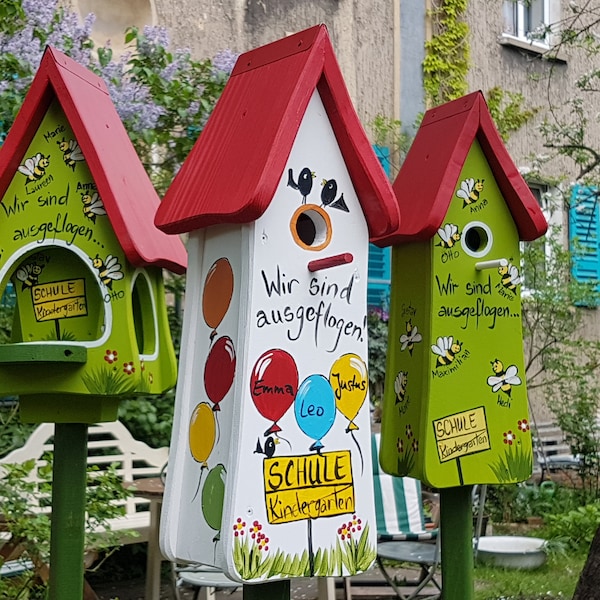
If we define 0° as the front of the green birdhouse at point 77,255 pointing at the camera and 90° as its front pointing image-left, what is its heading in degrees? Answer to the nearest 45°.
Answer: approximately 45°

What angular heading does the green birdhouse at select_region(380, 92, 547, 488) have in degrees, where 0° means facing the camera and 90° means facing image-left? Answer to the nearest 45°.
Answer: approximately 315°

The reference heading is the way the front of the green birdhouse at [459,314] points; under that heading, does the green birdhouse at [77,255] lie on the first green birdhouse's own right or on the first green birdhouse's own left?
on the first green birdhouse's own right

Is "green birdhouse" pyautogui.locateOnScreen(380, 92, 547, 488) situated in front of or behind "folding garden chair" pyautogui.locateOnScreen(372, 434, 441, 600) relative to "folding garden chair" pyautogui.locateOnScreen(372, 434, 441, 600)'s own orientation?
in front

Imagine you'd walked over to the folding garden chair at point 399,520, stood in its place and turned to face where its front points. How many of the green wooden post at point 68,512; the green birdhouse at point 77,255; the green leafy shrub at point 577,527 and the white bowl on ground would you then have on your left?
2

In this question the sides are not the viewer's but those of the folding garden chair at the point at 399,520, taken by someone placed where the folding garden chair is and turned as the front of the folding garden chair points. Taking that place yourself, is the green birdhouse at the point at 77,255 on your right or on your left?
on your right

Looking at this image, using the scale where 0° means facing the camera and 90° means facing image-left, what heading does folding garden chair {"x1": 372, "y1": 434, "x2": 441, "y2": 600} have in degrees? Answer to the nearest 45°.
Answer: approximately 315°

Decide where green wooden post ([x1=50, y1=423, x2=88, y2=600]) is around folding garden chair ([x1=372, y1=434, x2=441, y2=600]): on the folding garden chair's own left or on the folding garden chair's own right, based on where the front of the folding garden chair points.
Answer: on the folding garden chair's own right

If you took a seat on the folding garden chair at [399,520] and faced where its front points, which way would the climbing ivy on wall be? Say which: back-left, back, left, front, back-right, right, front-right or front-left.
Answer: back-left

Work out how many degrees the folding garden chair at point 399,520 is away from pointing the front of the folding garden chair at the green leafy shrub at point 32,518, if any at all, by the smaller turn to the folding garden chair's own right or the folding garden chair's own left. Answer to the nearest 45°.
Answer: approximately 90° to the folding garden chair's own right

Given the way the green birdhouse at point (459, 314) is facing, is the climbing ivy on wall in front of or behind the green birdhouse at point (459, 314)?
behind

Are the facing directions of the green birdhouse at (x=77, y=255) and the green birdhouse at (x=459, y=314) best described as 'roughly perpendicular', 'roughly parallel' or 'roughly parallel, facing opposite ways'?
roughly parallel
